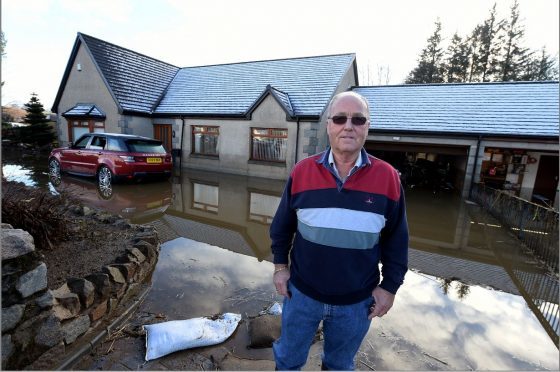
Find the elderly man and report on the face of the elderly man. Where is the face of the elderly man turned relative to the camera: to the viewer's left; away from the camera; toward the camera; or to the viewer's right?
toward the camera

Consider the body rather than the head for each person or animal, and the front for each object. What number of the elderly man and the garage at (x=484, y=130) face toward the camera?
2

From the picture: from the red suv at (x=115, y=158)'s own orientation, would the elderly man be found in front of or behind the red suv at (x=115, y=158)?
behind

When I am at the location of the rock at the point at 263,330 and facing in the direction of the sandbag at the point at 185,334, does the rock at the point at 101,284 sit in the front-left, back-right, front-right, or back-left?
front-right

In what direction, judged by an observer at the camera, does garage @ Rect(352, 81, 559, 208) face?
facing the viewer

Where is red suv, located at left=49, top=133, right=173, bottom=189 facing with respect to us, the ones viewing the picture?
facing away from the viewer and to the left of the viewer

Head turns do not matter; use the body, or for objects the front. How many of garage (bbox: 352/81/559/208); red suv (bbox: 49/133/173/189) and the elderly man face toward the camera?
2

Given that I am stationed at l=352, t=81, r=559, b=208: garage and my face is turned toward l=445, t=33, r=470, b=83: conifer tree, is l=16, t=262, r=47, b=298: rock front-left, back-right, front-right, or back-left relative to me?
back-left

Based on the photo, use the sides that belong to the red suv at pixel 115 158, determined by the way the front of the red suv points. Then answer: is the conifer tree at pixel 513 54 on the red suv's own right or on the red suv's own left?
on the red suv's own right

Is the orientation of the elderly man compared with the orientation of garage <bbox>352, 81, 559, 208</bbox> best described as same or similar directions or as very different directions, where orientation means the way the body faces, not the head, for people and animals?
same or similar directions

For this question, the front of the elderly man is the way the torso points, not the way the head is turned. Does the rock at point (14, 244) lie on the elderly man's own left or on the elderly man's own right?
on the elderly man's own right

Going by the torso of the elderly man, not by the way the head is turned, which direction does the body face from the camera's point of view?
toward the camera

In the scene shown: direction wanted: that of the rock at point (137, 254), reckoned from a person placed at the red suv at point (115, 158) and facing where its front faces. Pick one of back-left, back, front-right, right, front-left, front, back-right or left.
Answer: back-left

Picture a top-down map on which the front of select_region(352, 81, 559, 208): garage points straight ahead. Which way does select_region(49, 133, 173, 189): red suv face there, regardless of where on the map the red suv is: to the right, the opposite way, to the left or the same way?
to the right

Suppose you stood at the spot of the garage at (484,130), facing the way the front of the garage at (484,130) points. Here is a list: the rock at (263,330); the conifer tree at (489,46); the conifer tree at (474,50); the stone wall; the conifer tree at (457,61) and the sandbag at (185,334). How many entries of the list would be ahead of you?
3

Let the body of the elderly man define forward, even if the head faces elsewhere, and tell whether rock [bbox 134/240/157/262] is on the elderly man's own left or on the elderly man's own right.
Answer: on the elderly man's own right

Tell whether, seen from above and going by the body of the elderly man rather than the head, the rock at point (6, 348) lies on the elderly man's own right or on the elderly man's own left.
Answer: on the elderly man's own right

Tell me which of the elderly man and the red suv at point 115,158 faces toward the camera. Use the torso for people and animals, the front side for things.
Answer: the elderly man

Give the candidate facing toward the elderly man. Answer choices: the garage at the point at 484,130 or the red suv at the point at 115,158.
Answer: the garage
